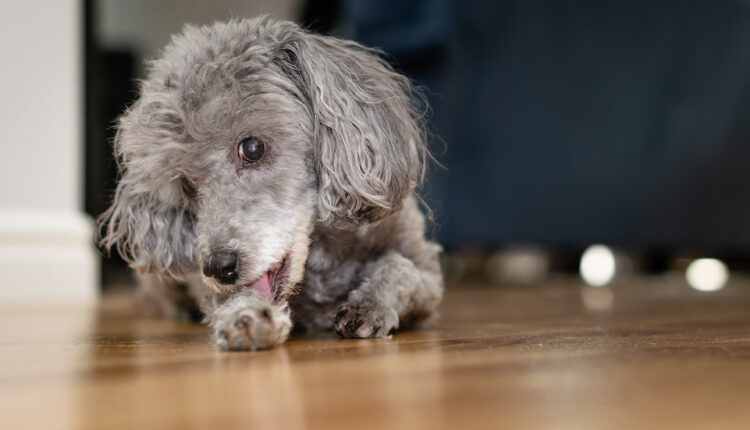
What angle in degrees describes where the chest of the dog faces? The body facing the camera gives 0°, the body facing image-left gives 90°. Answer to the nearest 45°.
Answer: approximately 0°
